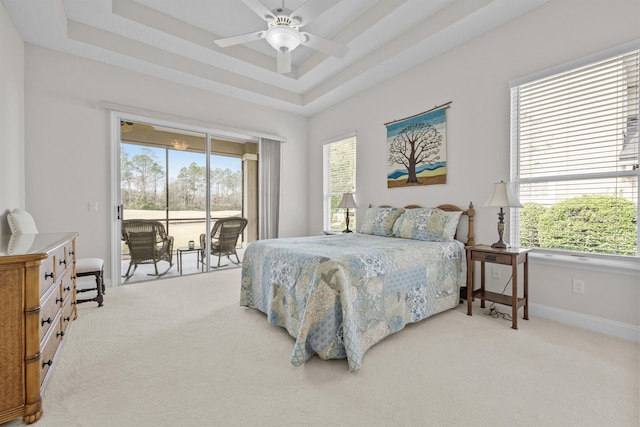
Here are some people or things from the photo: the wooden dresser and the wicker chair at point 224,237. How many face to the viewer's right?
1

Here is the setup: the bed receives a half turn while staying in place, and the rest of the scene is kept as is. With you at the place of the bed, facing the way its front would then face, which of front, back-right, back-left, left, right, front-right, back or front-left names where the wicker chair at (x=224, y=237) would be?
left

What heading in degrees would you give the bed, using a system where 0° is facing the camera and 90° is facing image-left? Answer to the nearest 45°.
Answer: approximately 45°

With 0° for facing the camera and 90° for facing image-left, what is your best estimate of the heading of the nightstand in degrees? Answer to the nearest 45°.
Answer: approximately 45°

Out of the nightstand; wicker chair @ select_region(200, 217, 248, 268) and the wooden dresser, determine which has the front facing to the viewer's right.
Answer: the wooden dresser

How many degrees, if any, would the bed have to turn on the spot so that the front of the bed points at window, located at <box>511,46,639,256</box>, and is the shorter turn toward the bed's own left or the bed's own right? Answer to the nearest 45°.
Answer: approximately 135° to the bed's own left

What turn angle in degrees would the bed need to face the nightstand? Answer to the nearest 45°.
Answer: approximately 135° to its left

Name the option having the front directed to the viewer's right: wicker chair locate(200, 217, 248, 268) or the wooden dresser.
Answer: the wooden dresser

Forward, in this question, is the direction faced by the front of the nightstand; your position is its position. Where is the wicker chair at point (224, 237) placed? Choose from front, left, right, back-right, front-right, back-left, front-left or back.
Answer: front-right

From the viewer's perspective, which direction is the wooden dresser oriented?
to the viewer's right
